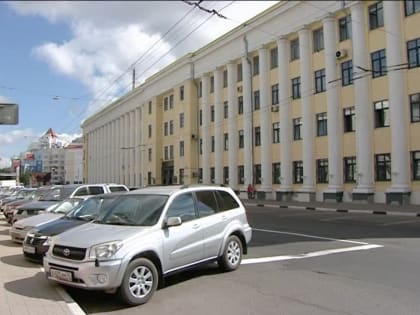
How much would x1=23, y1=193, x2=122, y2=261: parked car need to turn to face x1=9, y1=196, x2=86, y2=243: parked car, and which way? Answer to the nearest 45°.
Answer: approximately 135° to its right

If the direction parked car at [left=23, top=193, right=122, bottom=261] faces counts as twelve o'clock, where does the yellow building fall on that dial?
The yellow building is roughly at 6 o'clock from the parked car.

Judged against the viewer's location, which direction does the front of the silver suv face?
facing the viewer and to the left of the viewer

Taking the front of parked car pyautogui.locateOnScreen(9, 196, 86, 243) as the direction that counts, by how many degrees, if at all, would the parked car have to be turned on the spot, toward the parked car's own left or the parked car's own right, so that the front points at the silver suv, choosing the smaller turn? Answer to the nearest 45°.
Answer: approximately 45° to the parked car's own left

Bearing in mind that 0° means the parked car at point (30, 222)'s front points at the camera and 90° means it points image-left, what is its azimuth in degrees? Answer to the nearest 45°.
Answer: approximately 45°

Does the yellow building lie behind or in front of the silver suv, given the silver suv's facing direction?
behind

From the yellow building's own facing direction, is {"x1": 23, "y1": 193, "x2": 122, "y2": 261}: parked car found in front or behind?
in front

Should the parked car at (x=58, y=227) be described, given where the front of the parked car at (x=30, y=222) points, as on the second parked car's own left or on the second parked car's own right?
on the second parked car's own left

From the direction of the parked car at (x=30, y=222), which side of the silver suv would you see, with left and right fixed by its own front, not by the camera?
right

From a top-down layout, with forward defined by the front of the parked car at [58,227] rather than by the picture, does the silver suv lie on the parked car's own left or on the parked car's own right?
on the parked car's own left

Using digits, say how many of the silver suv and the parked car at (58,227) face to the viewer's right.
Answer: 0

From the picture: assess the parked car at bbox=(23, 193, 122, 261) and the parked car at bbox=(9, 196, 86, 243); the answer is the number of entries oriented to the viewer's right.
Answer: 0
